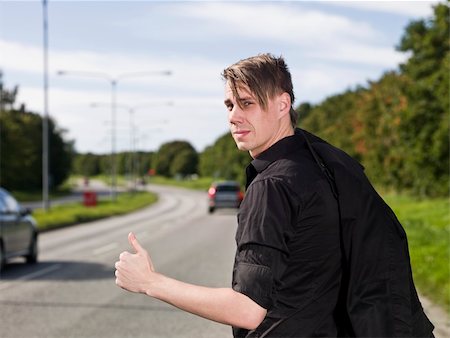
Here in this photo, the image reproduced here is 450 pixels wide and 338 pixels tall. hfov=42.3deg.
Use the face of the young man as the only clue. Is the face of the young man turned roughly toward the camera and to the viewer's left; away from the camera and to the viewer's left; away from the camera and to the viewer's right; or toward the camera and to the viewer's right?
toward the camera and to the viewer's left

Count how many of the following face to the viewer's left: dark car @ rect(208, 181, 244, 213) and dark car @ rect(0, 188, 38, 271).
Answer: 0

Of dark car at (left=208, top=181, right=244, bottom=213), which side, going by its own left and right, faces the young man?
back

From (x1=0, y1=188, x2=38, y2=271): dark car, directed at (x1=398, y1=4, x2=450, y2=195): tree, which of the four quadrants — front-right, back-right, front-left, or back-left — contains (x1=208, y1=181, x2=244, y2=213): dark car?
front-left

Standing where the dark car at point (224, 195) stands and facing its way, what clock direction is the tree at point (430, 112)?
The tree is roughly at 3 o'clock from the dark car.

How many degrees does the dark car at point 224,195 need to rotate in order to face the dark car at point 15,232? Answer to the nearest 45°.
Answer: approximately 180°

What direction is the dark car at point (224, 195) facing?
away from the camera
